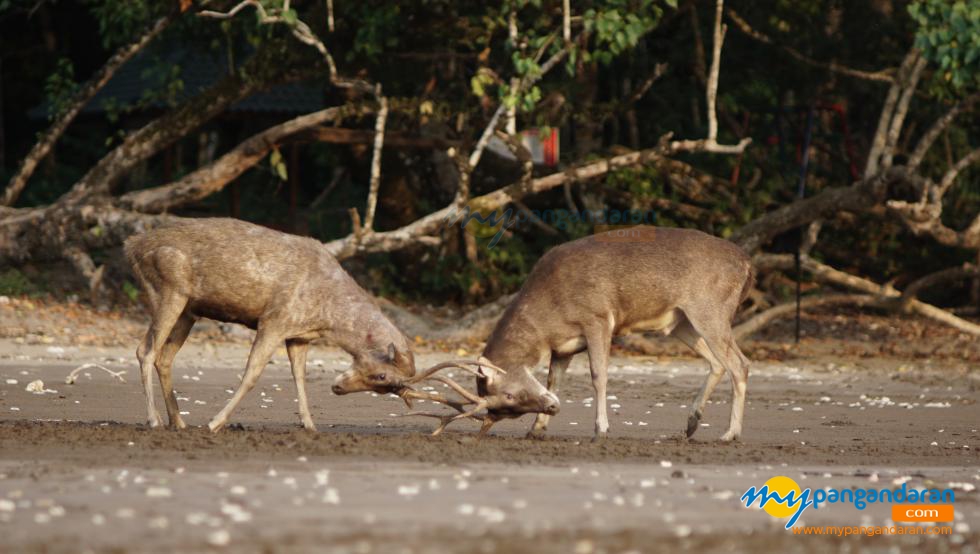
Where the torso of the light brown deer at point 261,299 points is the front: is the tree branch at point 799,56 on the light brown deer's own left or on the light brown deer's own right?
on the light brown deer's own left

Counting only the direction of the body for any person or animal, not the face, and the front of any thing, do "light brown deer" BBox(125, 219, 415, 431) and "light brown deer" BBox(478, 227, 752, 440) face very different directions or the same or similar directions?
very different directions

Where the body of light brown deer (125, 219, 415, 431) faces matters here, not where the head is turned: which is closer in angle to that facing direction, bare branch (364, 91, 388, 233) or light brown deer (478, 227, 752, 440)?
the light brown deer

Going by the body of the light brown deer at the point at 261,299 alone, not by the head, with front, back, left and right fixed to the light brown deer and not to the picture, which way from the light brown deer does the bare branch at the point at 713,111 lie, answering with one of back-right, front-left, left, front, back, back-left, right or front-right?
front-left

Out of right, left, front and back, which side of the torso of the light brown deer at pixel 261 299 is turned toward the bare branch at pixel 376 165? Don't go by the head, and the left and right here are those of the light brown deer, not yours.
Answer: left

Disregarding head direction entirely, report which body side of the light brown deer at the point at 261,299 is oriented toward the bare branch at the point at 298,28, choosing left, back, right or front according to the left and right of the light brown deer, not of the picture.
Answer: left

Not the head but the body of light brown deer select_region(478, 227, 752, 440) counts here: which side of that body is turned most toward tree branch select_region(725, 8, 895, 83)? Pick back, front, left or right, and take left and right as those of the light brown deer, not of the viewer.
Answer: right

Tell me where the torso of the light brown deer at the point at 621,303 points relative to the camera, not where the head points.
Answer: to the viewer's left

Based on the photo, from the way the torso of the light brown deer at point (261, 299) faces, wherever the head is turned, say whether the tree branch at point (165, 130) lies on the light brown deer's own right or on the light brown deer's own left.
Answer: on the light brown deer's own left

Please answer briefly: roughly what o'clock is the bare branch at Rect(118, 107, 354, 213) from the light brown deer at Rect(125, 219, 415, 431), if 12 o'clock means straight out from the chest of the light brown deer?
The bare branch is roughly at 9 o'clock from the light brown deer.

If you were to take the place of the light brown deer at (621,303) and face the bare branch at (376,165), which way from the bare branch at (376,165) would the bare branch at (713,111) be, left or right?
right

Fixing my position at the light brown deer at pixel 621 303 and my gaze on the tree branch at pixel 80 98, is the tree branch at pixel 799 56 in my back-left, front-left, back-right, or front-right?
front-right

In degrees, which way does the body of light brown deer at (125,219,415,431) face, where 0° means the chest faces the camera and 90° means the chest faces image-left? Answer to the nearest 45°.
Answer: approximately 270°
